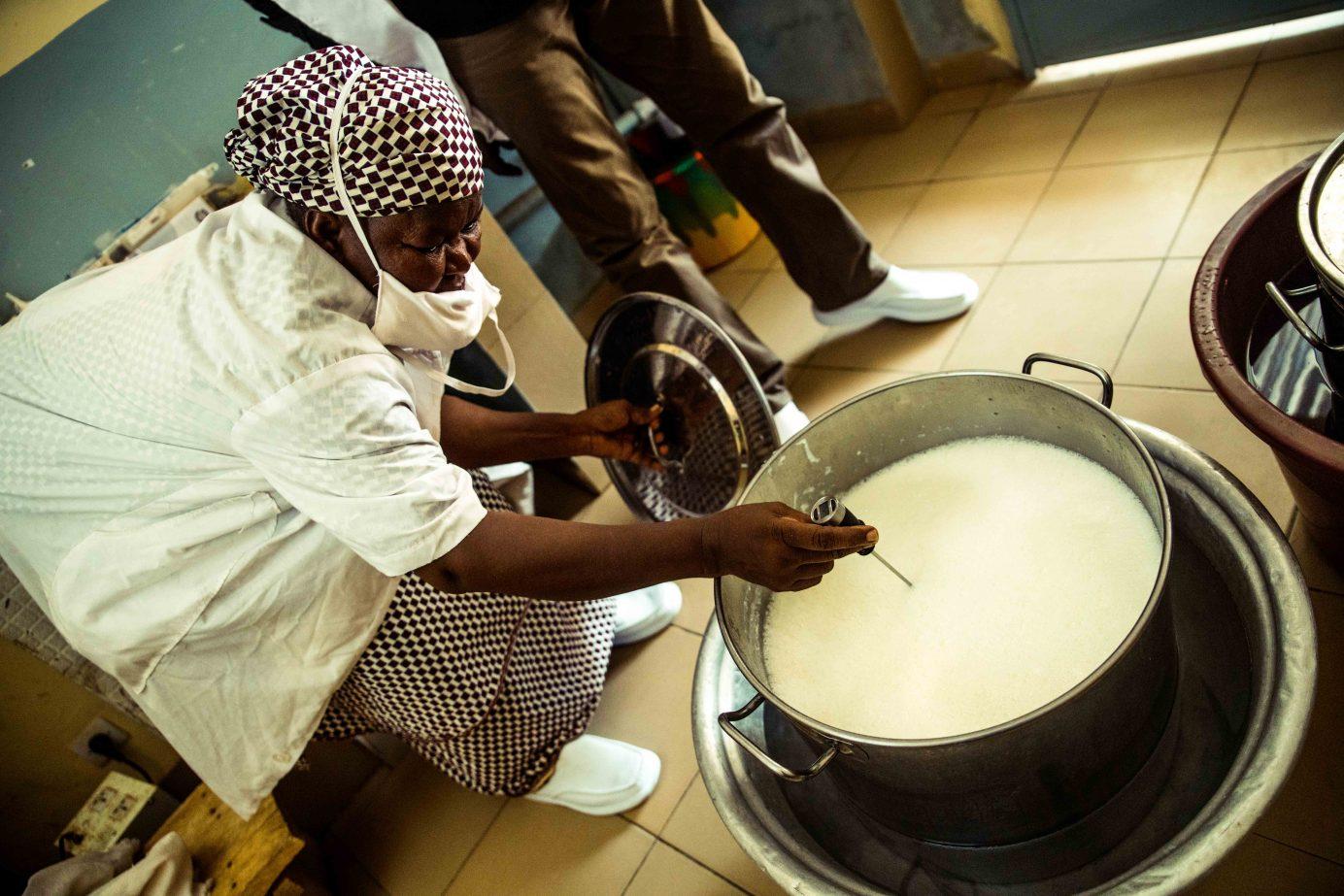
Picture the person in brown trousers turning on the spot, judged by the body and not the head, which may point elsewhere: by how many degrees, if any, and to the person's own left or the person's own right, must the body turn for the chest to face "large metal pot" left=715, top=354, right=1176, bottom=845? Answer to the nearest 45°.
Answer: approximately 45° to the person's own right

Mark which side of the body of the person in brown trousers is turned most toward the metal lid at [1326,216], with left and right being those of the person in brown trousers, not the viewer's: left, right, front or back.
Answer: front

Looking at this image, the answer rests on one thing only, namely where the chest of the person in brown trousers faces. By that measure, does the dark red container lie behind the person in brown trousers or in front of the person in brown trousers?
in front

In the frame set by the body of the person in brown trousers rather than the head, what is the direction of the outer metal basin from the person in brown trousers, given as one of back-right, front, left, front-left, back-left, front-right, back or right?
front-right

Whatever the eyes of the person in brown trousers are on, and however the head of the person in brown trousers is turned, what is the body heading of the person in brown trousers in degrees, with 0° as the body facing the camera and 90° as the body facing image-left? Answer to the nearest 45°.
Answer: approximately 315°

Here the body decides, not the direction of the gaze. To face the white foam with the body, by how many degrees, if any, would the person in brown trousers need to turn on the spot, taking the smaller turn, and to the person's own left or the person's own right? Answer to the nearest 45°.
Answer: approximately 45° to the person's own right
